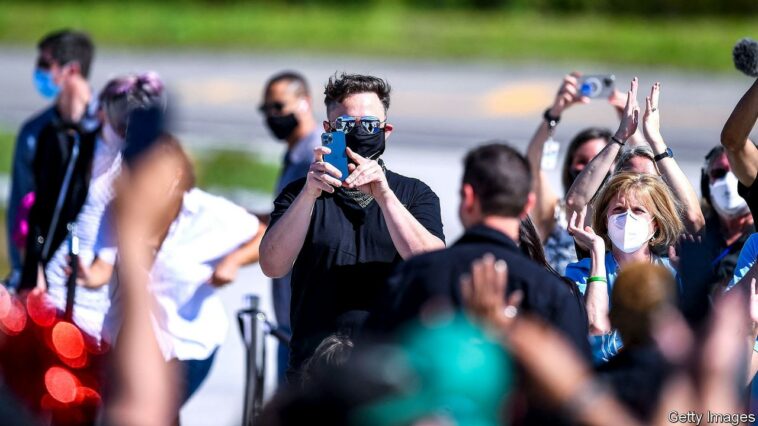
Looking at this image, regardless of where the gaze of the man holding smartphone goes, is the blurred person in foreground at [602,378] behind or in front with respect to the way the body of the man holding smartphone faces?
in front

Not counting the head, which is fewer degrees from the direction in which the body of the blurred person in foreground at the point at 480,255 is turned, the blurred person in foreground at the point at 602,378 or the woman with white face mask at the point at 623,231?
the woman with white face mask

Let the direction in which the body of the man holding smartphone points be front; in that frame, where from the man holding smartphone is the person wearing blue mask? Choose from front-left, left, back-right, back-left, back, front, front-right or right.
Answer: back-right

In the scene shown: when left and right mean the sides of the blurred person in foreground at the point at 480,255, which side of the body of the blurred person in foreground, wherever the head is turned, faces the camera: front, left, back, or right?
back

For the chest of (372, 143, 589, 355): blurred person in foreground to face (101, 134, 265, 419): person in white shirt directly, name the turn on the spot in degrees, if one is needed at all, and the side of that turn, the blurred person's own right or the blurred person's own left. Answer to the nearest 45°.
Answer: approximately 45° to the blurred person's own left

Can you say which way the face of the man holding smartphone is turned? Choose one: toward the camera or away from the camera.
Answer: toward the camera

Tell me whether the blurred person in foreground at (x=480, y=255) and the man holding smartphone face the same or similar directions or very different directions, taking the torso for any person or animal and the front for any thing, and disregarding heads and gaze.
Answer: very different directions

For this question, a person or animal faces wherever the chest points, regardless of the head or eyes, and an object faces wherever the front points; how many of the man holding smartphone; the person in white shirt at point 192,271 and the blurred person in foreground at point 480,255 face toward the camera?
1

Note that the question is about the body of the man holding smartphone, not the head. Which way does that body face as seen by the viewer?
toward the camera

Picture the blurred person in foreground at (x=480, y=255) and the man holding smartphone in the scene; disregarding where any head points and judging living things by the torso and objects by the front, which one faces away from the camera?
the blurred person in foreground
